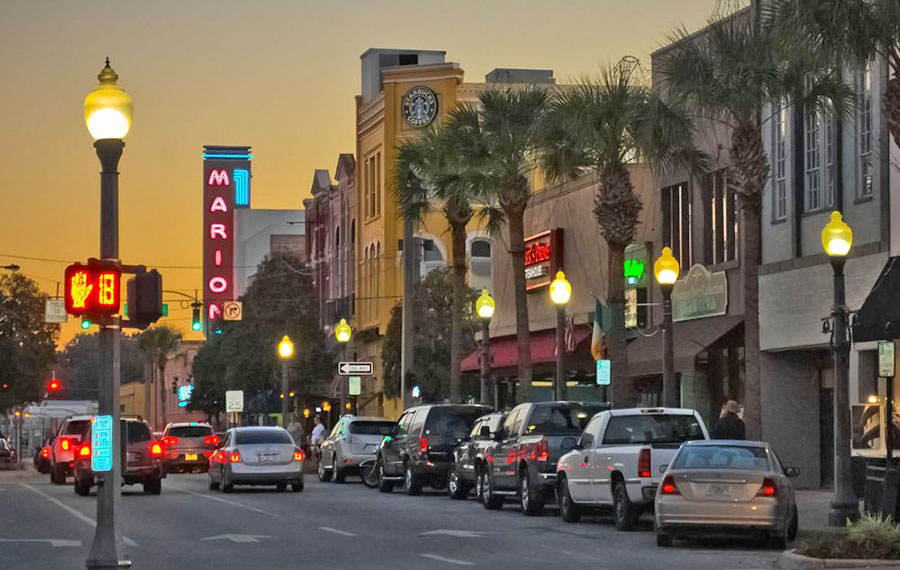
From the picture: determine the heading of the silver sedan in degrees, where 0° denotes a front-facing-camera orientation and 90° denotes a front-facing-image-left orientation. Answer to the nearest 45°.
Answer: approximately 180°

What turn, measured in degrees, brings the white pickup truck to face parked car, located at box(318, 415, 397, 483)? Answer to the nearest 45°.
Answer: approximately 45° to its right

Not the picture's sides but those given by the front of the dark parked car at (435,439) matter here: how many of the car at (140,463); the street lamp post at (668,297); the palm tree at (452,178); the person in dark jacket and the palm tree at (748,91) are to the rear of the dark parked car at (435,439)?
3

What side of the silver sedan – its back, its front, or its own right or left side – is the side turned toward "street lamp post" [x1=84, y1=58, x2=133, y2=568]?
back

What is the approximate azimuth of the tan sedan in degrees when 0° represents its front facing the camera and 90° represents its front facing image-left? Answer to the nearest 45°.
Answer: approximately 180°

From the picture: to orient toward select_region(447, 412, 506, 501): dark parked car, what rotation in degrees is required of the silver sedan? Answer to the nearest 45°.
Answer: approximately 135° to its right

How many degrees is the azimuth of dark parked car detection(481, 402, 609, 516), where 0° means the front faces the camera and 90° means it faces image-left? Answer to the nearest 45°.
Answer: approximately 135°

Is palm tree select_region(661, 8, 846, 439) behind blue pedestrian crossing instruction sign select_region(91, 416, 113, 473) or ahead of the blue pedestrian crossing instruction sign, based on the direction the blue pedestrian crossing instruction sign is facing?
behind

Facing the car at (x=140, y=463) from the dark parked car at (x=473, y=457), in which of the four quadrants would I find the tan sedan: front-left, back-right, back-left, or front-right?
back-left

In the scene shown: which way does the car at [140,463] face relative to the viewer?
away from the camera
